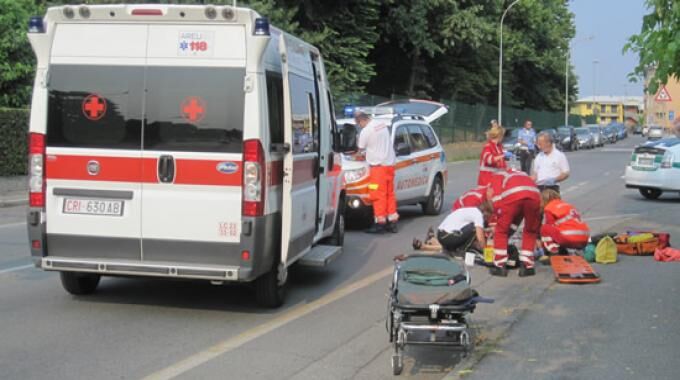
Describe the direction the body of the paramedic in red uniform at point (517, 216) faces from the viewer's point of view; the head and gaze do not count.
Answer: away from the camera

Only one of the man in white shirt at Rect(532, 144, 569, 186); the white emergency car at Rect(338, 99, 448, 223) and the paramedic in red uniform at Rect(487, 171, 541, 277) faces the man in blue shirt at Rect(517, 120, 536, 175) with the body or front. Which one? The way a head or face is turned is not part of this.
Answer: the paramedic in red uniform

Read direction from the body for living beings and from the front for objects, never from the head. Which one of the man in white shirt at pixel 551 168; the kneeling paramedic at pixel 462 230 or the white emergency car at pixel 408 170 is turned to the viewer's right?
the kneeling paramedic

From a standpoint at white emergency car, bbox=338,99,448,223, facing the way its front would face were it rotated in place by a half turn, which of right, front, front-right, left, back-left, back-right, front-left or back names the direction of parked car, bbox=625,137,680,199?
front

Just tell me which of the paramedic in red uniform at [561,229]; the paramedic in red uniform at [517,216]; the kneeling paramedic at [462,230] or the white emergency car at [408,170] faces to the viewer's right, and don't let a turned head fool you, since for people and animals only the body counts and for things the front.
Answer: the kneeling paramedic

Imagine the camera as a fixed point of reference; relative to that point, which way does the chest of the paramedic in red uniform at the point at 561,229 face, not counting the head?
to the viewer's left

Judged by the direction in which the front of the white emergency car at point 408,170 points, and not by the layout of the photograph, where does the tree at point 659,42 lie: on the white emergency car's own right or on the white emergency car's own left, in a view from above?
on the white emergency car's own left

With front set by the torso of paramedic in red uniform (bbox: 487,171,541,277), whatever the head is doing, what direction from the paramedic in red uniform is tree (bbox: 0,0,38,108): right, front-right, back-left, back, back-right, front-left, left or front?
front-left

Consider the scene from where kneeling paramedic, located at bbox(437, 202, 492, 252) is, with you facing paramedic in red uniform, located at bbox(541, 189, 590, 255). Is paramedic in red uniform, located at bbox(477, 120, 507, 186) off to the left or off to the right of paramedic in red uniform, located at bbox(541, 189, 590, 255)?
left

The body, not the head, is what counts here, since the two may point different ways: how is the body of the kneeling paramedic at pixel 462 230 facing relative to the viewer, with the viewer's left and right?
facing to the right of the viewer

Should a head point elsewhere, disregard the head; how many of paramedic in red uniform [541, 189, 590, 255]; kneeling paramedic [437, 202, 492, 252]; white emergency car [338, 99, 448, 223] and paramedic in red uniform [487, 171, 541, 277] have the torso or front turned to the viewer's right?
1

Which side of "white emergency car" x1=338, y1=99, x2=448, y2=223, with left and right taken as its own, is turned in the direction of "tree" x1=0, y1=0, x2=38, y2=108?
right

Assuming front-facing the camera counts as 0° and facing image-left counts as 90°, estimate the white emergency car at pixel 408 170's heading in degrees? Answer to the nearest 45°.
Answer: approximately 45°

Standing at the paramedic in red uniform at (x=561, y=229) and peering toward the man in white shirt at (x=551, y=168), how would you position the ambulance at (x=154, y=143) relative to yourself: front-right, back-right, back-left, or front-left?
back-left

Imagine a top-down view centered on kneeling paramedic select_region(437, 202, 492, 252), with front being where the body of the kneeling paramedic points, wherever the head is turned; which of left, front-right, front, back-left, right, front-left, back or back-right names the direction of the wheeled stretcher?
right
